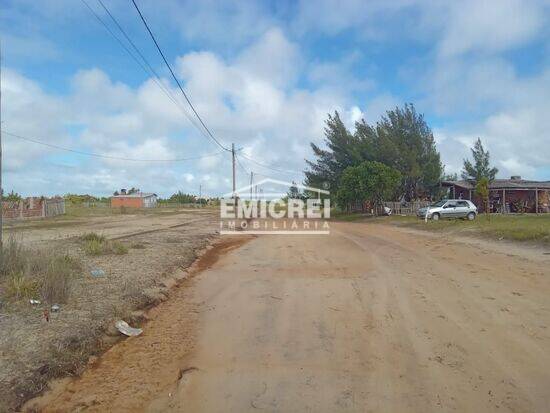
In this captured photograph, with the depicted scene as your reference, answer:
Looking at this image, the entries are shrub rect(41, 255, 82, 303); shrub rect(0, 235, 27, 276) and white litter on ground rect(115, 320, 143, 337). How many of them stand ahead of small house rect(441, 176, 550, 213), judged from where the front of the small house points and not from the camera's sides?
3

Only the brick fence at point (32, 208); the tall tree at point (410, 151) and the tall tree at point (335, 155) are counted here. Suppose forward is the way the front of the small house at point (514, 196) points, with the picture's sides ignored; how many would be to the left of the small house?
0

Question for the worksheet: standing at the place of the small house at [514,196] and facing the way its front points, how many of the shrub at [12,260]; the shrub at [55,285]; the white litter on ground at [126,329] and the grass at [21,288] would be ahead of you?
4

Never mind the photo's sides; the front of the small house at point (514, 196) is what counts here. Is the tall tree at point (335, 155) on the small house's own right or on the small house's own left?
on the small house's own right

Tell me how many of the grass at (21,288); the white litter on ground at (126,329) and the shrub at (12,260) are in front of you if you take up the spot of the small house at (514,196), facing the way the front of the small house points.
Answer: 3

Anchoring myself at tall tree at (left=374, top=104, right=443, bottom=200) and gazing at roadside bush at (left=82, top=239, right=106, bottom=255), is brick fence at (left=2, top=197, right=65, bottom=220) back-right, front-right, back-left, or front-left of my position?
front-right

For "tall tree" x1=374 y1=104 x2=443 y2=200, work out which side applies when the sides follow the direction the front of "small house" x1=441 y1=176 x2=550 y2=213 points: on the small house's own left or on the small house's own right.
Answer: on the small house's own right

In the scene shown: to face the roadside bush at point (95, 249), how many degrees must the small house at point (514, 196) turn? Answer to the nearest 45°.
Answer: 0° — it already faces it

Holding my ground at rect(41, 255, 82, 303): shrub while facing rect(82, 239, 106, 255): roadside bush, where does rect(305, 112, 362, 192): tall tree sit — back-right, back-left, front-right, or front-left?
front-right

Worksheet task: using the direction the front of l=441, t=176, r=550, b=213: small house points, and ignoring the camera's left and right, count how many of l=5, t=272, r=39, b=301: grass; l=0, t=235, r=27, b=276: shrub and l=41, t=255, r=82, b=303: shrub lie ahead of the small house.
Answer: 3

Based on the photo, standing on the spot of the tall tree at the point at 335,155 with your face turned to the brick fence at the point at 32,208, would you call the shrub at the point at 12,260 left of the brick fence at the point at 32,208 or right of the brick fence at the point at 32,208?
left

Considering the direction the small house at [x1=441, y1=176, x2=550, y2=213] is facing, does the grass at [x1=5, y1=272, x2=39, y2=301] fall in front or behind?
in front
